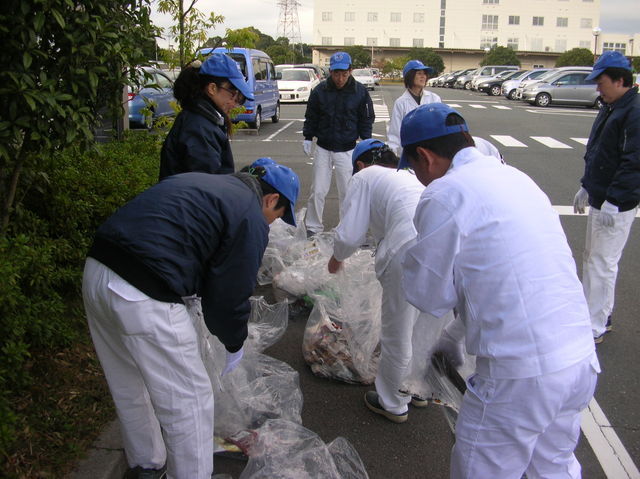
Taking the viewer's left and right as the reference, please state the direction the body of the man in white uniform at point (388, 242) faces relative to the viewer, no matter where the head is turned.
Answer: facing away from the viewer and to the left of the viewer

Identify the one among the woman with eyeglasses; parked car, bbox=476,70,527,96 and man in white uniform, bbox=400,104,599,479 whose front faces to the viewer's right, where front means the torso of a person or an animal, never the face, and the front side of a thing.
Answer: the woman with eyeglasses

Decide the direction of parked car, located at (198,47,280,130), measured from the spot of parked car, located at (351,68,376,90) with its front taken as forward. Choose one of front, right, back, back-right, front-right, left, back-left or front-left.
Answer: front-right

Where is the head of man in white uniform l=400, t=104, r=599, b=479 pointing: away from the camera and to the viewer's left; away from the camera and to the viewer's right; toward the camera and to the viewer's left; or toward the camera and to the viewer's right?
away from the camera and to the viewer's left

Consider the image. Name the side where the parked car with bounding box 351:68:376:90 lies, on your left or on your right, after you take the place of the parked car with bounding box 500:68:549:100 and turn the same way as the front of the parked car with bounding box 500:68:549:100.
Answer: on your right

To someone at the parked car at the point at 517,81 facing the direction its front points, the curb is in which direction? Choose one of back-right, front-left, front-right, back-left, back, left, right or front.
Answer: front-left

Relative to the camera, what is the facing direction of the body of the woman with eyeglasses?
to the viewer's right

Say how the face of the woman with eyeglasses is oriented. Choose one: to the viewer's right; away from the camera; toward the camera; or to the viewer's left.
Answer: to the viewer's right

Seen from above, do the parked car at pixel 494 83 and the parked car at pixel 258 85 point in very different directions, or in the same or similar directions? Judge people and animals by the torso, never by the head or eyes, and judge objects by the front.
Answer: very different directions

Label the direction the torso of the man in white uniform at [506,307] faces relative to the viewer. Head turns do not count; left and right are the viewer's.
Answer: facing away from the viewer and to the left of the viewer

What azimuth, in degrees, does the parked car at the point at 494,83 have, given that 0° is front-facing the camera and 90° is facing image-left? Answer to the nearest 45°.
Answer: approximately 45°
